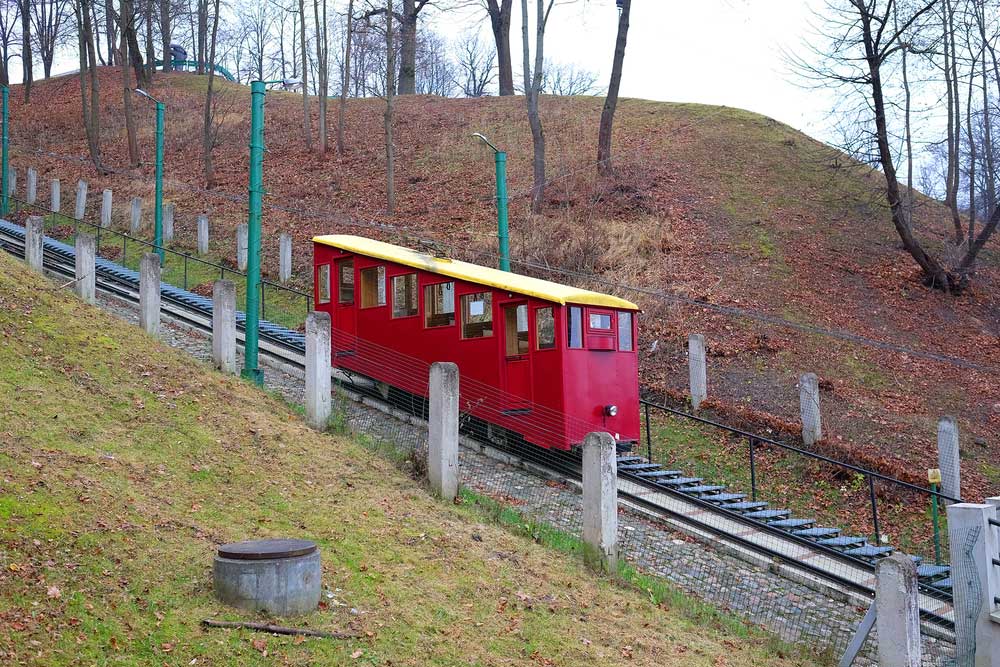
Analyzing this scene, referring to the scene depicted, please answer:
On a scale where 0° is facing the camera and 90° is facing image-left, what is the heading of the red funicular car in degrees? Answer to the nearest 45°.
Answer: approximately 315°

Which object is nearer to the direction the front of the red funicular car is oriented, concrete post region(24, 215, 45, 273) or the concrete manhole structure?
the concrete manhole structure

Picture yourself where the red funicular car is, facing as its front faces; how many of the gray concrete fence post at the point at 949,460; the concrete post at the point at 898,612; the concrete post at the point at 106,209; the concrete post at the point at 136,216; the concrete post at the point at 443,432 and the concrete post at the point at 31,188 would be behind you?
3

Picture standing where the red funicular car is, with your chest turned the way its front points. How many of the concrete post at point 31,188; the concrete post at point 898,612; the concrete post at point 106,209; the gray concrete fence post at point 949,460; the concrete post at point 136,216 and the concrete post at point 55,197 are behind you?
4

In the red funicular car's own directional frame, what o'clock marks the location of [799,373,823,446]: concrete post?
The concrete post is roughly at 10 o'clock from the red funicular car.

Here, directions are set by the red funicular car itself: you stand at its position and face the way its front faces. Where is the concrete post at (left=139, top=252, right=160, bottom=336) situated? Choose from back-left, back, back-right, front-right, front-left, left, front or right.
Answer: back-right

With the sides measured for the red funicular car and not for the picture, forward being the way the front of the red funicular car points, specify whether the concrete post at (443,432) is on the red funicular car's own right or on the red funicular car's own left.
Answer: on the red funicular car's own right

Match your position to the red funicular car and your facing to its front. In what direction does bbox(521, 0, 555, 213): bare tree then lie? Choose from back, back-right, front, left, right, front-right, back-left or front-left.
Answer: back-left

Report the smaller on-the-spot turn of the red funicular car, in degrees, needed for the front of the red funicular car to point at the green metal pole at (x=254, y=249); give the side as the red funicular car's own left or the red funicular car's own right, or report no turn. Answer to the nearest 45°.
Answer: approximately 135° to the red funicular car's own right

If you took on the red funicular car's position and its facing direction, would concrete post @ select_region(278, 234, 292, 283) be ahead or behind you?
behind

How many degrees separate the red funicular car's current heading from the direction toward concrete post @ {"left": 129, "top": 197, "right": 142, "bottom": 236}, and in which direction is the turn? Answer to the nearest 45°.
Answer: approximately 180°

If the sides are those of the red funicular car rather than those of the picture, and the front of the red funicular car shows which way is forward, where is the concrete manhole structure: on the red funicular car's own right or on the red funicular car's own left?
on the red funicular car's own right

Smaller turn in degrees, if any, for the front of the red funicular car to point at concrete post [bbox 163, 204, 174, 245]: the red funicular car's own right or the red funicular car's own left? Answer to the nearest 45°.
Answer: approximately 180°

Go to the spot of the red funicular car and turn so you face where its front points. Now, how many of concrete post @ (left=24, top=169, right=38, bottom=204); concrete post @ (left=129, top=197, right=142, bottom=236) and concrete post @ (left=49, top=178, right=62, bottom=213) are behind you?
3

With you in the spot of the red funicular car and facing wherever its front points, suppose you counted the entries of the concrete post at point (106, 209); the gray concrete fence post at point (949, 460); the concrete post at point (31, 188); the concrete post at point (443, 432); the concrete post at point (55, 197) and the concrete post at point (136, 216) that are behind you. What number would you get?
4
